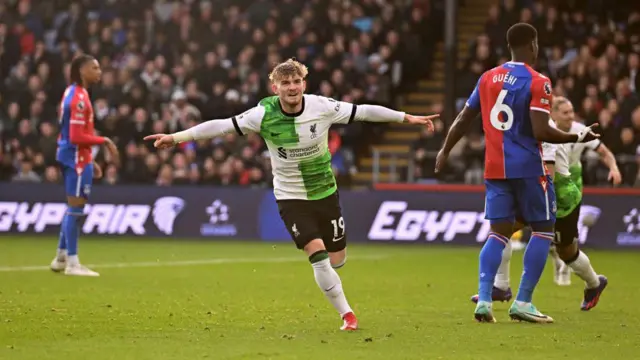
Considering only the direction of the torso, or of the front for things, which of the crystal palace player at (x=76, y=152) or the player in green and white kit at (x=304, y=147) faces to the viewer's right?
the crystal palace player

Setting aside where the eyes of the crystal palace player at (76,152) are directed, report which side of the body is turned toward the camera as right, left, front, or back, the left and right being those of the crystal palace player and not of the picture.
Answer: right

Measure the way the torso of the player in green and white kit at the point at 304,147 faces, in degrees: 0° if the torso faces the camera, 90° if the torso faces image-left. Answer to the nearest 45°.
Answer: approximately 0°

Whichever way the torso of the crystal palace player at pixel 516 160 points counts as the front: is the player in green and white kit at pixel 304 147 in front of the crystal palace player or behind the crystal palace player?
behind

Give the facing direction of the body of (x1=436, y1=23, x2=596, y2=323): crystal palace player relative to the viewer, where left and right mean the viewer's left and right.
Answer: facing away from the viewer and to the right of the viewer

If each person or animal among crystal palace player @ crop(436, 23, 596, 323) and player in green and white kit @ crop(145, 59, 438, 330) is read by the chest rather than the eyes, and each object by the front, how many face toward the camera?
1

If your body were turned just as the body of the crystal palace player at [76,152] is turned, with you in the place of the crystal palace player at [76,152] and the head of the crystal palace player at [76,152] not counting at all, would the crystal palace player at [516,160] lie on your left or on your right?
on your right

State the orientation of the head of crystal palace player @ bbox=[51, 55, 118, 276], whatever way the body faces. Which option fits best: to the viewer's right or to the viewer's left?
to the viewer's right

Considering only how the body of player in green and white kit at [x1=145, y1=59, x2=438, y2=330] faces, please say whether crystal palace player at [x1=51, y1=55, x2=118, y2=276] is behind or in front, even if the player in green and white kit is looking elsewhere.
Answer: behind

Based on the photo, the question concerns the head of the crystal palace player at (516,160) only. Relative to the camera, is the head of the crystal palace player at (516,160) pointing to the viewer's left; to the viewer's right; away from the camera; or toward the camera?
away from the camera

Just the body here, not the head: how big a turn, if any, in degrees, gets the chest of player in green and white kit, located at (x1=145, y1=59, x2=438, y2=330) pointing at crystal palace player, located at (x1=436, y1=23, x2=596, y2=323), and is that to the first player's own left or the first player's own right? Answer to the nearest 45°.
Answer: approximately 90° to the first player's own left
